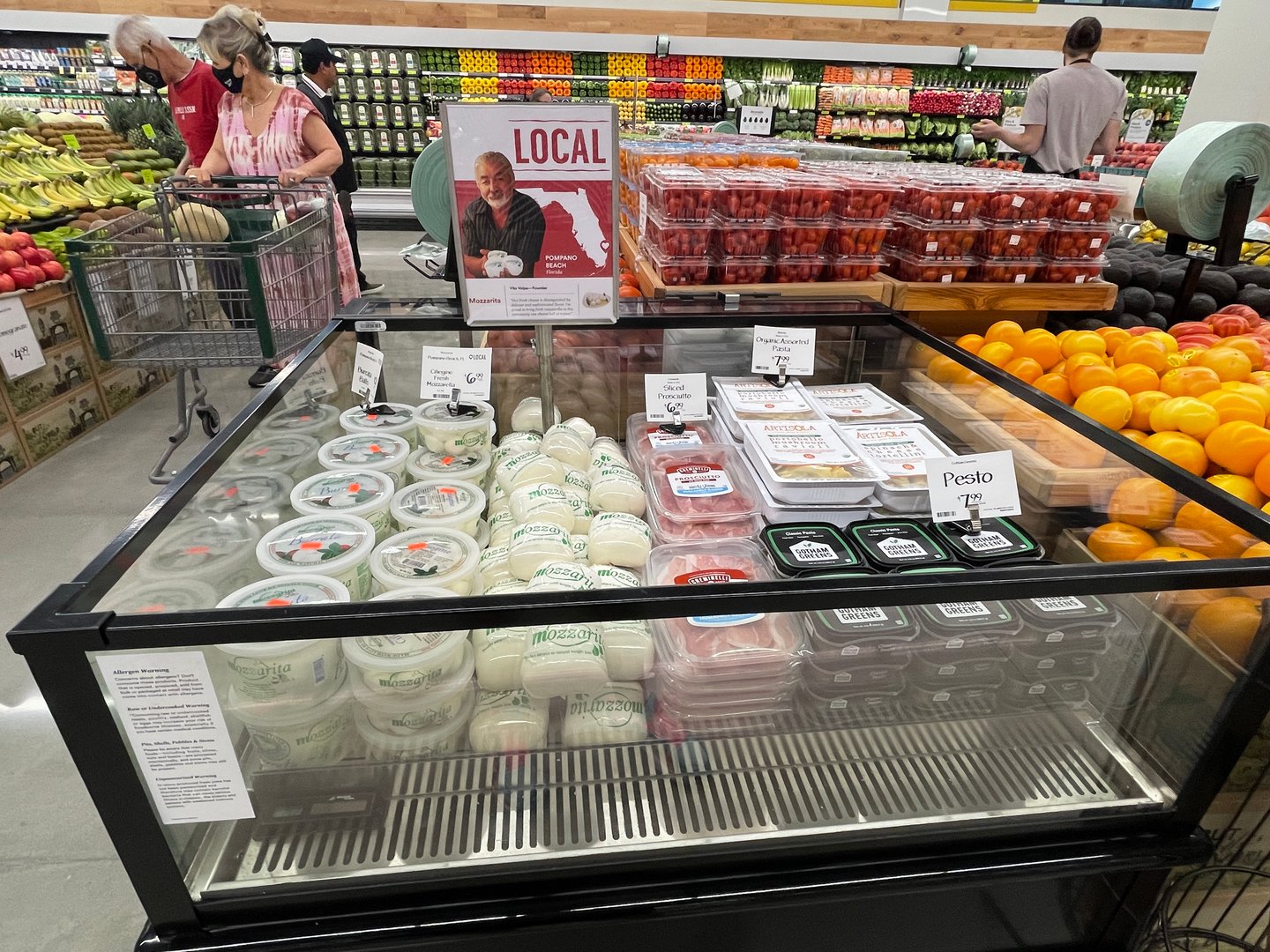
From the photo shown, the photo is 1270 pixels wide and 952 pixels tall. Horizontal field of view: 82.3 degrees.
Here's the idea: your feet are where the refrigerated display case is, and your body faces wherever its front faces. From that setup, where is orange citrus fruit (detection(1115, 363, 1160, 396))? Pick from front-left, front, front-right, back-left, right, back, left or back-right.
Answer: back-left

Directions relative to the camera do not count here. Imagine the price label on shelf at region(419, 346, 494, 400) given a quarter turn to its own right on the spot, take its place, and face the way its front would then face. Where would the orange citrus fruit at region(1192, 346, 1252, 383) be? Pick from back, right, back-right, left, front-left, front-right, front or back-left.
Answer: back

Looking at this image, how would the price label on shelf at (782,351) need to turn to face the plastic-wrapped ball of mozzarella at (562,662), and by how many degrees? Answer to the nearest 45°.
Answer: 0° — it already faces it

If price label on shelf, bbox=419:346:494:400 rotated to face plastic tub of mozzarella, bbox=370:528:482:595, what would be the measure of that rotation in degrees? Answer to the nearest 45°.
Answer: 0° — it already faces it

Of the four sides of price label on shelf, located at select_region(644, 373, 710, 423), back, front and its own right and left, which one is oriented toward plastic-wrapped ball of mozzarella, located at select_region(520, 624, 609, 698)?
front

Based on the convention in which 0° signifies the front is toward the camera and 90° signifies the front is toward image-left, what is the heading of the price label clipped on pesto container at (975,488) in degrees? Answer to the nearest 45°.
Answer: approximately 0°

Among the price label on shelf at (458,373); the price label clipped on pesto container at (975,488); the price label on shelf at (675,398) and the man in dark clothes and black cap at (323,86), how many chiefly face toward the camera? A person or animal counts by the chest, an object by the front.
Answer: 3

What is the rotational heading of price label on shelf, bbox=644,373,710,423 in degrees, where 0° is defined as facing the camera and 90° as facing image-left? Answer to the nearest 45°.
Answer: approximately 0°

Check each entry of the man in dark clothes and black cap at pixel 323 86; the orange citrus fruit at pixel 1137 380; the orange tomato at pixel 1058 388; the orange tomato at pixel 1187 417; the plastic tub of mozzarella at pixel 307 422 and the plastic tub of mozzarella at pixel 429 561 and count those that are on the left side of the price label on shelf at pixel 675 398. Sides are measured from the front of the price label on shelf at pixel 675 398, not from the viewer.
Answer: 3
